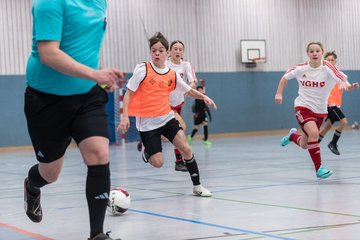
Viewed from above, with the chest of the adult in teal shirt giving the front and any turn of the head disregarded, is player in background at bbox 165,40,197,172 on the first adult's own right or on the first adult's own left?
on the first adult's own left

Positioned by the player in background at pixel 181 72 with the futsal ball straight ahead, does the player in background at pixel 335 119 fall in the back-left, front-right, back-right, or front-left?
back-left
